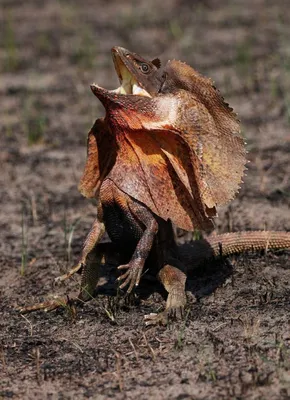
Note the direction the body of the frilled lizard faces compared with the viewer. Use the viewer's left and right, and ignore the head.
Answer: facing the viewer and to the left of the viewer
